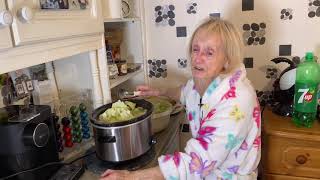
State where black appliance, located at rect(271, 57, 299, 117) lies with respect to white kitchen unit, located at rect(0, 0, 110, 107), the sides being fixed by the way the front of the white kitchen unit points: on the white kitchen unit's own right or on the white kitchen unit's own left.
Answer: on the white kitchen unit's own left

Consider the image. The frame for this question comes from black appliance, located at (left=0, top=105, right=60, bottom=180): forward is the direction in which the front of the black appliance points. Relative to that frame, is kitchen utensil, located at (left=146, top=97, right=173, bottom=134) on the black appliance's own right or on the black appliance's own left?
on the black appliance's own left

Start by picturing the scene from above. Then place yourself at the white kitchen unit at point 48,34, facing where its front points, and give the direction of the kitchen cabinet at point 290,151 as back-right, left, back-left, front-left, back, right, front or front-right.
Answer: front-left

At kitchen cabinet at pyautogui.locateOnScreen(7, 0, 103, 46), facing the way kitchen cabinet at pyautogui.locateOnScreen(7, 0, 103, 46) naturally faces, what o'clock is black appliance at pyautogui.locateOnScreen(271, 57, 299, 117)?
The black appliance is roughly at 10 o'clock from the kitchen cabinet.

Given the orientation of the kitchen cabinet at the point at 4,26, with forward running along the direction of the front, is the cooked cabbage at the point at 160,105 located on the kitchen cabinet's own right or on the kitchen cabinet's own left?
on the kitchen cabinet's own left

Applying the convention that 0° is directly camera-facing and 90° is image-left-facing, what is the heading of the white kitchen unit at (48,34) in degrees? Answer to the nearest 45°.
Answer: approximately 315°

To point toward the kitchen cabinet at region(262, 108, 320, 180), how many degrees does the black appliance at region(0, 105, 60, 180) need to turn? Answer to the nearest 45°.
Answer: approximately 45° to its left

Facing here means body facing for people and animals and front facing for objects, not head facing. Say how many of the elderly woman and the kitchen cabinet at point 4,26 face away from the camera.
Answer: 0
